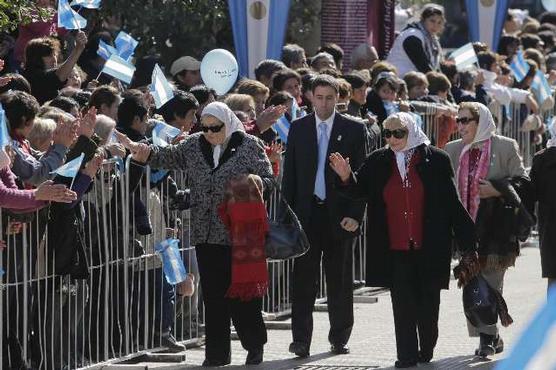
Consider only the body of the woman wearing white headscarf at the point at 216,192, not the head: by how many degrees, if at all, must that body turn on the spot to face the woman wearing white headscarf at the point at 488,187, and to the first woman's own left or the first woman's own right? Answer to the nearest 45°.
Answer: approximately 135° to the first woman's own left

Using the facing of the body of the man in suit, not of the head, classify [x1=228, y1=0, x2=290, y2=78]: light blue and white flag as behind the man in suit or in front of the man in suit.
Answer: behind

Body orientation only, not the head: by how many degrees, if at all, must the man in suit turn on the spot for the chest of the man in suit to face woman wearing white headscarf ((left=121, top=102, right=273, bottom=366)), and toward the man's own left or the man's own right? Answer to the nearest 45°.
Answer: approximately 45° to the man's own right

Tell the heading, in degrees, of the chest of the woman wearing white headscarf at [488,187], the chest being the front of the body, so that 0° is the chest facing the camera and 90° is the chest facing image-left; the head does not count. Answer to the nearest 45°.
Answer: approximately 45°

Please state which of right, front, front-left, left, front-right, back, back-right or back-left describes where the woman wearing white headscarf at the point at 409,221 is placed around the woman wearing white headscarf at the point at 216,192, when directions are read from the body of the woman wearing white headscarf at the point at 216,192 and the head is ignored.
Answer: back-left

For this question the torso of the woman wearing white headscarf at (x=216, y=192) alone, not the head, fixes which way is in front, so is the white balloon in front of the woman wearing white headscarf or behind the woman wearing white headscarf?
behind

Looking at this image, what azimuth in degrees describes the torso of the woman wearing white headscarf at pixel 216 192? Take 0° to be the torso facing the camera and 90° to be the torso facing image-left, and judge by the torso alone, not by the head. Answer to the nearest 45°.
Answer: approximately 45°

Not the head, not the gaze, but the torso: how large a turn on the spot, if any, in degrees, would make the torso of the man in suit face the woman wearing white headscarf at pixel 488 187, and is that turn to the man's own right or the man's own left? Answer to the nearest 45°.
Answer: approximately 90° to the man's own left

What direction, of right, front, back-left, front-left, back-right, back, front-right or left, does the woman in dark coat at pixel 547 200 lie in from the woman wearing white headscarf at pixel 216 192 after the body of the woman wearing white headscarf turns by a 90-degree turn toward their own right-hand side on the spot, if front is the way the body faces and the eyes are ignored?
back-right

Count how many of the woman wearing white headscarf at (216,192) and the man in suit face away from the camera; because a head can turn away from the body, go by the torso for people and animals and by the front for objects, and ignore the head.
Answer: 0

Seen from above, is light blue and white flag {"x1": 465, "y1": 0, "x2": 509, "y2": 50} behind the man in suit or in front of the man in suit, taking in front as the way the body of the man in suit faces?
behind

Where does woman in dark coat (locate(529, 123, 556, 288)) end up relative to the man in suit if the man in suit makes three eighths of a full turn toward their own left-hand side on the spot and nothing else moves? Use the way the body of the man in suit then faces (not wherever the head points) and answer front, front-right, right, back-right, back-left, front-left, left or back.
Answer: front-right
